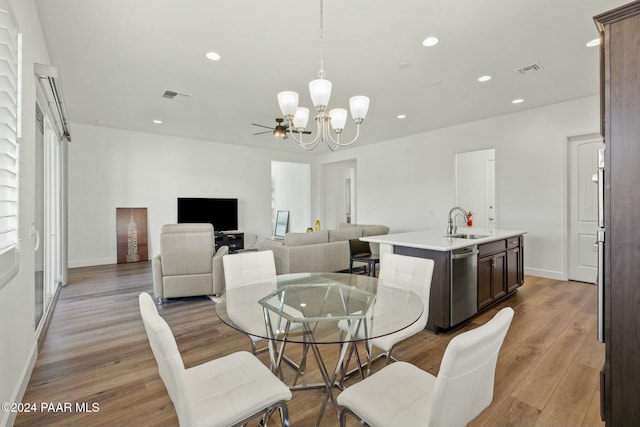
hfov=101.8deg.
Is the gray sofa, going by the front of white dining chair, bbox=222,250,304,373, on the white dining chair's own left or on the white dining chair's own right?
on the white dining chair's own left

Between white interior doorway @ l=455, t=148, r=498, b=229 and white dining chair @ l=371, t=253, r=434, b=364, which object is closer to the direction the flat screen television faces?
the white dining chair

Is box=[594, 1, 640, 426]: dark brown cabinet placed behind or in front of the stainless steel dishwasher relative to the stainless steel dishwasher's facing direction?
in front

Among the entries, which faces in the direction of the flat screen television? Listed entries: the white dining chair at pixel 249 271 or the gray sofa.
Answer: the gray sofa

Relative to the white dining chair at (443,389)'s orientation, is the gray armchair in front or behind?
in front

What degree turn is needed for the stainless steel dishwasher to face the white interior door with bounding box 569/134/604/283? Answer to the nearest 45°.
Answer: approximately 90° to its left

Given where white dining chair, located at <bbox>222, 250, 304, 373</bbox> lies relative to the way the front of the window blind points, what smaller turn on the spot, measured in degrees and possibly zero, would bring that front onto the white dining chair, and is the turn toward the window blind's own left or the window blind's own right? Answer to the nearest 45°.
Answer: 0° — it already faces it

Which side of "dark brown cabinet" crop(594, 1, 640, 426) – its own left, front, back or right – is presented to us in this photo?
left

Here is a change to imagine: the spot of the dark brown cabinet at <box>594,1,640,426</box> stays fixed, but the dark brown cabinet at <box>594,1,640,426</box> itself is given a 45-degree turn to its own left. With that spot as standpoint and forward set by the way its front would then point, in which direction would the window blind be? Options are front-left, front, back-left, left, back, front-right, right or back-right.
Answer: front
